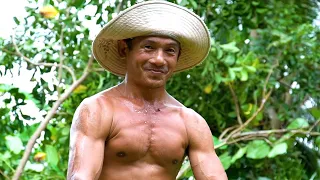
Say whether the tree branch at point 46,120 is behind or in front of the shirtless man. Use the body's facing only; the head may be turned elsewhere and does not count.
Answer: behind

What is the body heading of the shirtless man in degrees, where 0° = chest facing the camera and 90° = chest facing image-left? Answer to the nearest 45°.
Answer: approximately 0°
